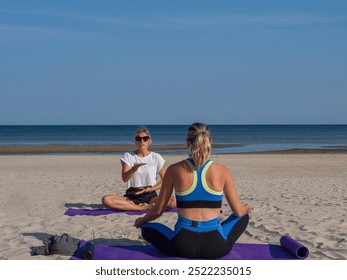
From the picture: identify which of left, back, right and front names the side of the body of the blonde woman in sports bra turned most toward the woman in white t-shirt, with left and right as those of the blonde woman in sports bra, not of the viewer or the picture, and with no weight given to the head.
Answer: front

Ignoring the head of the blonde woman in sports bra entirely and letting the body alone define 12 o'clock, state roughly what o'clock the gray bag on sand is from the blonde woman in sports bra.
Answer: The gray bag on sand is roughly at 10 o'clock from the blonde woman in sports bra.

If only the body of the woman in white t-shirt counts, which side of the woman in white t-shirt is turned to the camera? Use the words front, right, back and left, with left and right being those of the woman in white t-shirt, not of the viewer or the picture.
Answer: front

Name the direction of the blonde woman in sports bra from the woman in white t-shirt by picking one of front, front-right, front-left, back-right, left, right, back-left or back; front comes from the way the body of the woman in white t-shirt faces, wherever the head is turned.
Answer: front

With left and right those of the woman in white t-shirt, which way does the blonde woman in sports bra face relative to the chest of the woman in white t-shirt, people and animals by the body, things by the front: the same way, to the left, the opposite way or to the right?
the opposite way

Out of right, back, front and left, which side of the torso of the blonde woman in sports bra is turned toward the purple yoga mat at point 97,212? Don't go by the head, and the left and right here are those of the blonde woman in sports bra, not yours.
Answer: front

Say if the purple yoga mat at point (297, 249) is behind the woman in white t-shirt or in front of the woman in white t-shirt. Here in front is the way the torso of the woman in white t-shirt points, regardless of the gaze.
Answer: in front

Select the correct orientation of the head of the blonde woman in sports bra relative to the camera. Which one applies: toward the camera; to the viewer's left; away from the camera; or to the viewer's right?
away from the camera

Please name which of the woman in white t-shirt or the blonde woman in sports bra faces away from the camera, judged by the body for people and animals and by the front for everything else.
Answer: the blonde woman in sports bra

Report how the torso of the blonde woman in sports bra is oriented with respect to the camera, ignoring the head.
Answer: away from the camera

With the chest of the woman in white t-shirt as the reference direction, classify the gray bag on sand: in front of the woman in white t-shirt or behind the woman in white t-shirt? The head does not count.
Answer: in front

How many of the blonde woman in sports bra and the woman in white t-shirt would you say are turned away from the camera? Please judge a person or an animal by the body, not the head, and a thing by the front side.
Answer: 1
